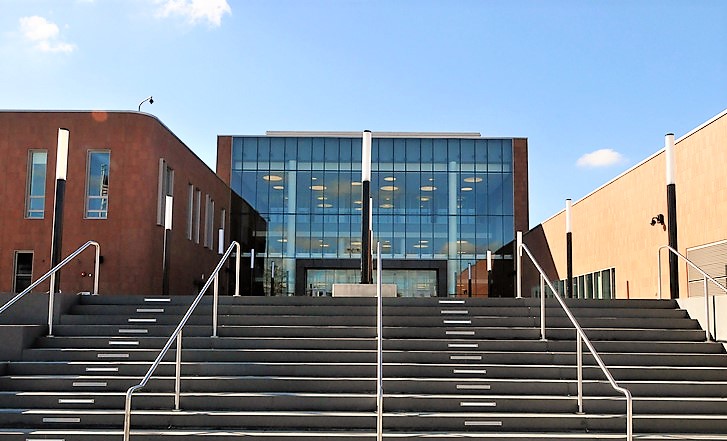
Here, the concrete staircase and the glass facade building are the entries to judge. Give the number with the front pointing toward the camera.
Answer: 2

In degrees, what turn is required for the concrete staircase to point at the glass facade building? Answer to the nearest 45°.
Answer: approximately 180°

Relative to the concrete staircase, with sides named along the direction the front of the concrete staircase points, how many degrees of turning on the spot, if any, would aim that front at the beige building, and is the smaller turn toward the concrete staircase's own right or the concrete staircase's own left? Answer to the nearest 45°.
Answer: approximately 135° to the concrete staircase's own left

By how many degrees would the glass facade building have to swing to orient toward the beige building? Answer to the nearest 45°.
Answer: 0° — it already faces it

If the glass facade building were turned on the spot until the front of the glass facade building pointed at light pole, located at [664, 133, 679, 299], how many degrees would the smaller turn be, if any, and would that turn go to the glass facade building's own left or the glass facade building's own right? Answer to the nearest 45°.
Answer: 0° — it already faces it

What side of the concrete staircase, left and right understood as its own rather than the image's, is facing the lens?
front

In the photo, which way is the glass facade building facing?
toward the camera

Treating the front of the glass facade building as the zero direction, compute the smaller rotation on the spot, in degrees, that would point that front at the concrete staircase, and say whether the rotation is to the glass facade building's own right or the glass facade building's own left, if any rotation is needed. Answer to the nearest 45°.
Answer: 0° — it already faces it
